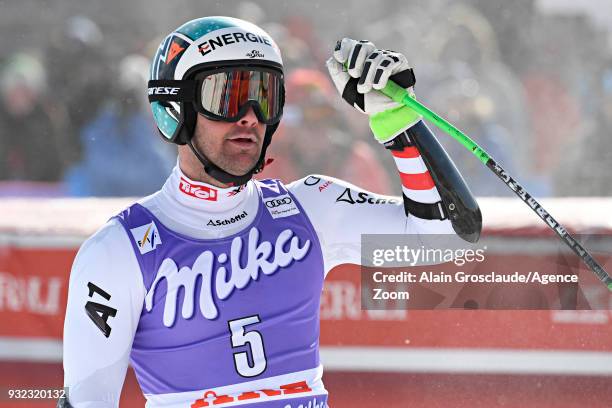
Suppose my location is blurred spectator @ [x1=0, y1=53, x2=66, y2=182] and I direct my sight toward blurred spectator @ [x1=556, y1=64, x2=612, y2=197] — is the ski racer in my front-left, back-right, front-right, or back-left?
front-right

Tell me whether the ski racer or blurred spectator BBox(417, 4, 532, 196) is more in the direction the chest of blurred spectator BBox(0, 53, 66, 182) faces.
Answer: the ski racer

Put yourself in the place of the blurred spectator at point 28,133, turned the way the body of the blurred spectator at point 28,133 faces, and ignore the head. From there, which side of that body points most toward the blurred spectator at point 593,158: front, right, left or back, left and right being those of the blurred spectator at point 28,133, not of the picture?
left

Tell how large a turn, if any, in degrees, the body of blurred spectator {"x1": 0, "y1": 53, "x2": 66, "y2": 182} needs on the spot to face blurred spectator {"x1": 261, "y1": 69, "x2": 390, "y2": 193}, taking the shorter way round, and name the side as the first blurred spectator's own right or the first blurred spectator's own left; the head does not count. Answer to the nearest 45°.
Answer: approximately 45° to the first blurred spectator's own left

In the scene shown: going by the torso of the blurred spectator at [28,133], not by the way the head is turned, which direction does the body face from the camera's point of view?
toward the camera

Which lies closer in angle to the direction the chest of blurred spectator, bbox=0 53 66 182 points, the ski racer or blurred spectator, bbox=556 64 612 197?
the ski racer

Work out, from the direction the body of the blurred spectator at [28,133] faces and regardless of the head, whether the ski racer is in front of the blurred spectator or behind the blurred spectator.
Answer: in front

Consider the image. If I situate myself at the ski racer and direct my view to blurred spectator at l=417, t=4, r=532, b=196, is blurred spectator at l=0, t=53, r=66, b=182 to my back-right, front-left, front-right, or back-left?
front-left
